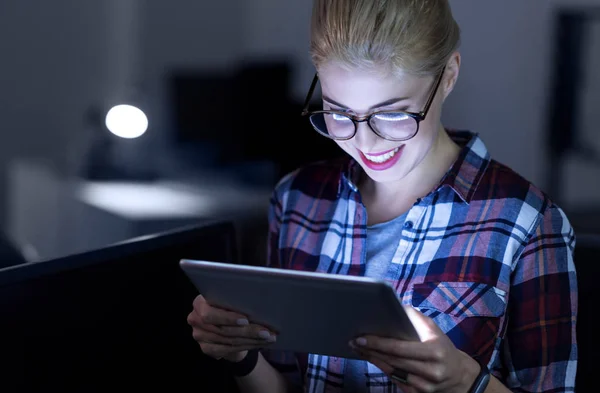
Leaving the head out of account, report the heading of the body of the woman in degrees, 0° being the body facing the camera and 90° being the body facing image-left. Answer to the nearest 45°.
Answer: approximately 45°

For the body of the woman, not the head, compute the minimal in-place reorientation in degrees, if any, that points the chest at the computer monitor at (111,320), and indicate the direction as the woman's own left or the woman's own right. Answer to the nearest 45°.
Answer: approximately 45° to the woman's own right
